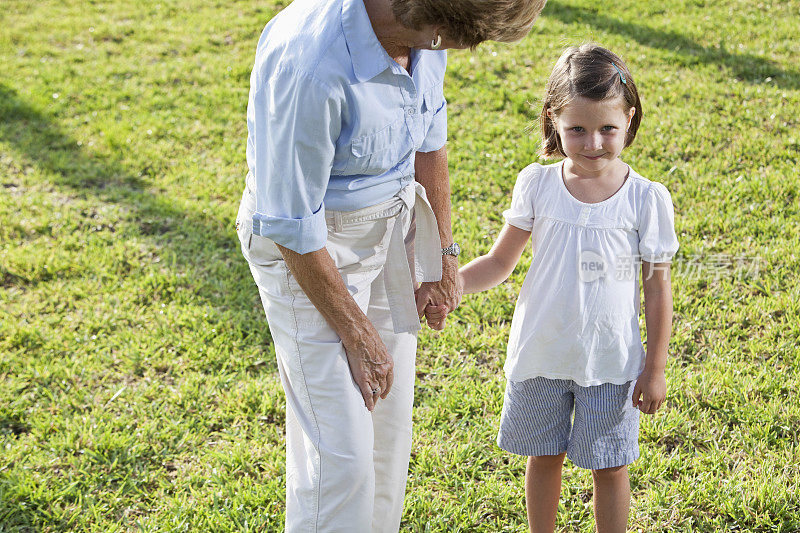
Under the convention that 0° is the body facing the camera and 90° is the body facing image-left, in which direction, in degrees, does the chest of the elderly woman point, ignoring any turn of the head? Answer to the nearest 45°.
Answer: approximately 315°

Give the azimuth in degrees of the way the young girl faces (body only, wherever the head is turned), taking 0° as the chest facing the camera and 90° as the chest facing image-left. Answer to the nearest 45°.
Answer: approximately 0°

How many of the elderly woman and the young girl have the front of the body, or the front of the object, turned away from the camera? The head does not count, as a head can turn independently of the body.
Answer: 0

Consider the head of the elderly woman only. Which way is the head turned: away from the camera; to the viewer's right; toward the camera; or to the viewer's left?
to the viewer's right
